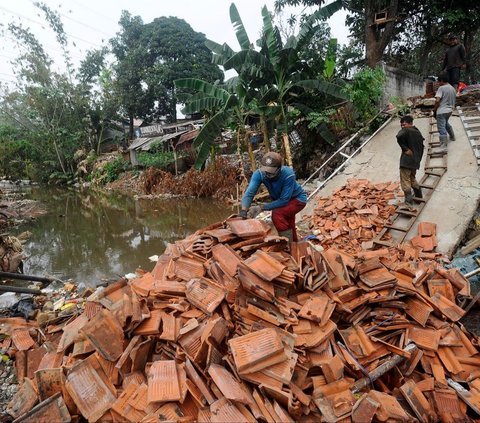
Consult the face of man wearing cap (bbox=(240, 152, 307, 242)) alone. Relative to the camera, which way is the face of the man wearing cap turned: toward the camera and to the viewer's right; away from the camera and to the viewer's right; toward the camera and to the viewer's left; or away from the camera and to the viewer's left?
toward the camera and to the viewer's left

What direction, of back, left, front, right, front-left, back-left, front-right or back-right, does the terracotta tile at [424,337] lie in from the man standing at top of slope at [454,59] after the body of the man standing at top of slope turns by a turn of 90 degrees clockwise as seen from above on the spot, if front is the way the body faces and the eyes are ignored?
back-left

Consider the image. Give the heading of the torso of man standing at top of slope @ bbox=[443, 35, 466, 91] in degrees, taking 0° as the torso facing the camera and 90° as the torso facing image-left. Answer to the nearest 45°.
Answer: approximately 45°

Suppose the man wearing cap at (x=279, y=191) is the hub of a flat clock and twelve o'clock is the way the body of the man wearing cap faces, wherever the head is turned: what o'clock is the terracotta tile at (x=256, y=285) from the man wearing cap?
The terracotta tile is roughly at 11 o'clock from the man wearing cap.

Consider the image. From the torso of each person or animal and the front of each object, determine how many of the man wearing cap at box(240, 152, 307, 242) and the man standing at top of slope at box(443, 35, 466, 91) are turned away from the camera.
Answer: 0

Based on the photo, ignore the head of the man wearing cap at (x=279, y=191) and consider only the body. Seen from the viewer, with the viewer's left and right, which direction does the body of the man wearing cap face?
facing the viewer and to the left of the viewer

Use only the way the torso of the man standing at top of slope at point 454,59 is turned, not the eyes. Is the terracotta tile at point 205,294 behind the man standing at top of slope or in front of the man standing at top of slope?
in front

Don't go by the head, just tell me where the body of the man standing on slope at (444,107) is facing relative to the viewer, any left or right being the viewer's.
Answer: facing away from the viewer and to the left of the viewer

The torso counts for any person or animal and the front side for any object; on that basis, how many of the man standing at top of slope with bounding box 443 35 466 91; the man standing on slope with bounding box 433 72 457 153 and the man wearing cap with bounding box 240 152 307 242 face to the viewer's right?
0

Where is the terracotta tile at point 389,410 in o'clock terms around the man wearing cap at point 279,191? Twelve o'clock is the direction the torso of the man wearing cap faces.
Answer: The terracotta tile is roughly at 10 o'clock from the man wearing cap.

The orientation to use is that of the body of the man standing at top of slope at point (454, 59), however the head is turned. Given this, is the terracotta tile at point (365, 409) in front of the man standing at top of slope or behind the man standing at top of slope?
in front
